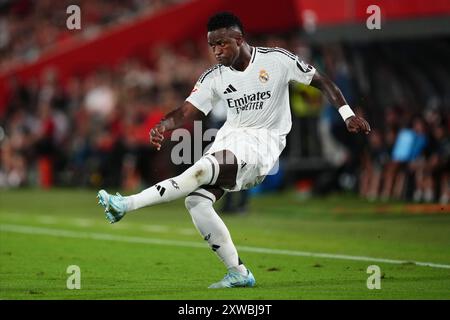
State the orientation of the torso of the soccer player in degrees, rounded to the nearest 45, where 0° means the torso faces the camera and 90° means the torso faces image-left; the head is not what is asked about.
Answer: approximately 45°
